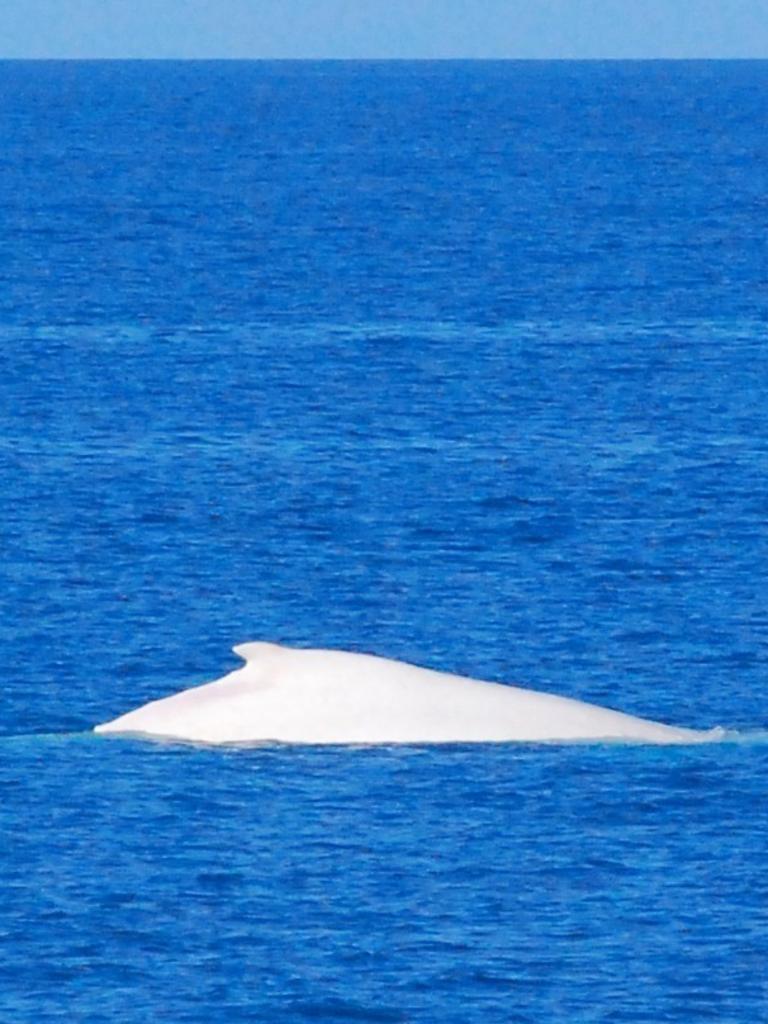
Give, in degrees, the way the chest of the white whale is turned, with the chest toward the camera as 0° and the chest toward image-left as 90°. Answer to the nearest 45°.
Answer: approximately 270°
